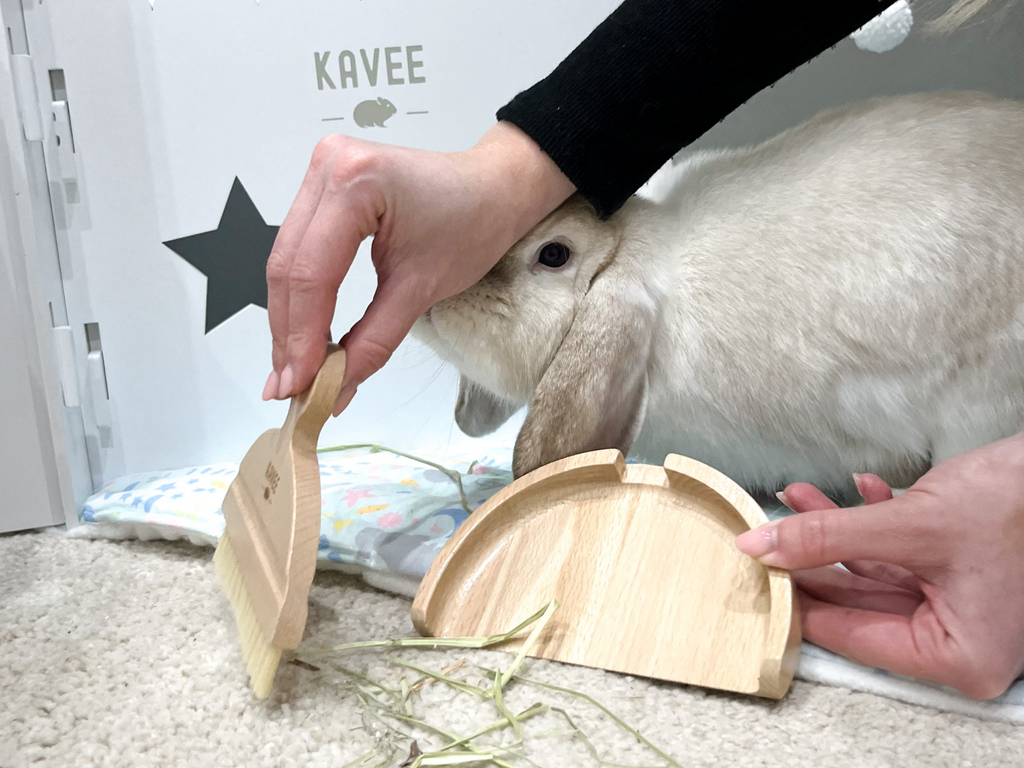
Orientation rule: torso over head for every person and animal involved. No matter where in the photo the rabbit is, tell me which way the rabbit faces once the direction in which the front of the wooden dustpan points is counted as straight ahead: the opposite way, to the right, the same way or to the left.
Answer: to the right

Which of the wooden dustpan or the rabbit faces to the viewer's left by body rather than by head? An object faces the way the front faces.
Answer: the rabbit

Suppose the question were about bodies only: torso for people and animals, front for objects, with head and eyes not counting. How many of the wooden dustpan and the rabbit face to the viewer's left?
1

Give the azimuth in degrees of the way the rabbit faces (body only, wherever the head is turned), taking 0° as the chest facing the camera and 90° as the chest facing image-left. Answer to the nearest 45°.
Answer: approximately 90°

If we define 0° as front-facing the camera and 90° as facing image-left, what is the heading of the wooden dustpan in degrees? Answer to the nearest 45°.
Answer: approximately 0°
